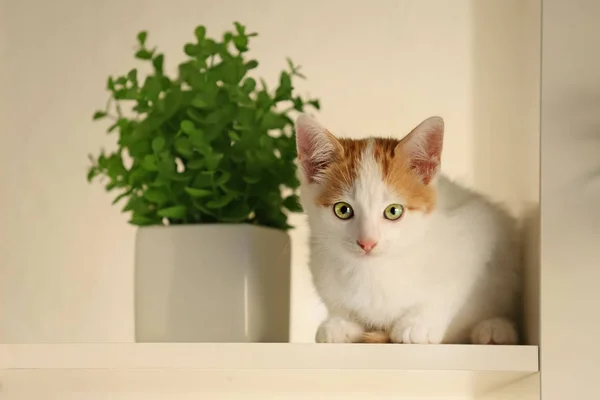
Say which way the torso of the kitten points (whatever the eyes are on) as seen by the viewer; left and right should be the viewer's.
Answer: facing the viewer and to the left of the viewer

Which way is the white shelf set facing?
toward the camera
